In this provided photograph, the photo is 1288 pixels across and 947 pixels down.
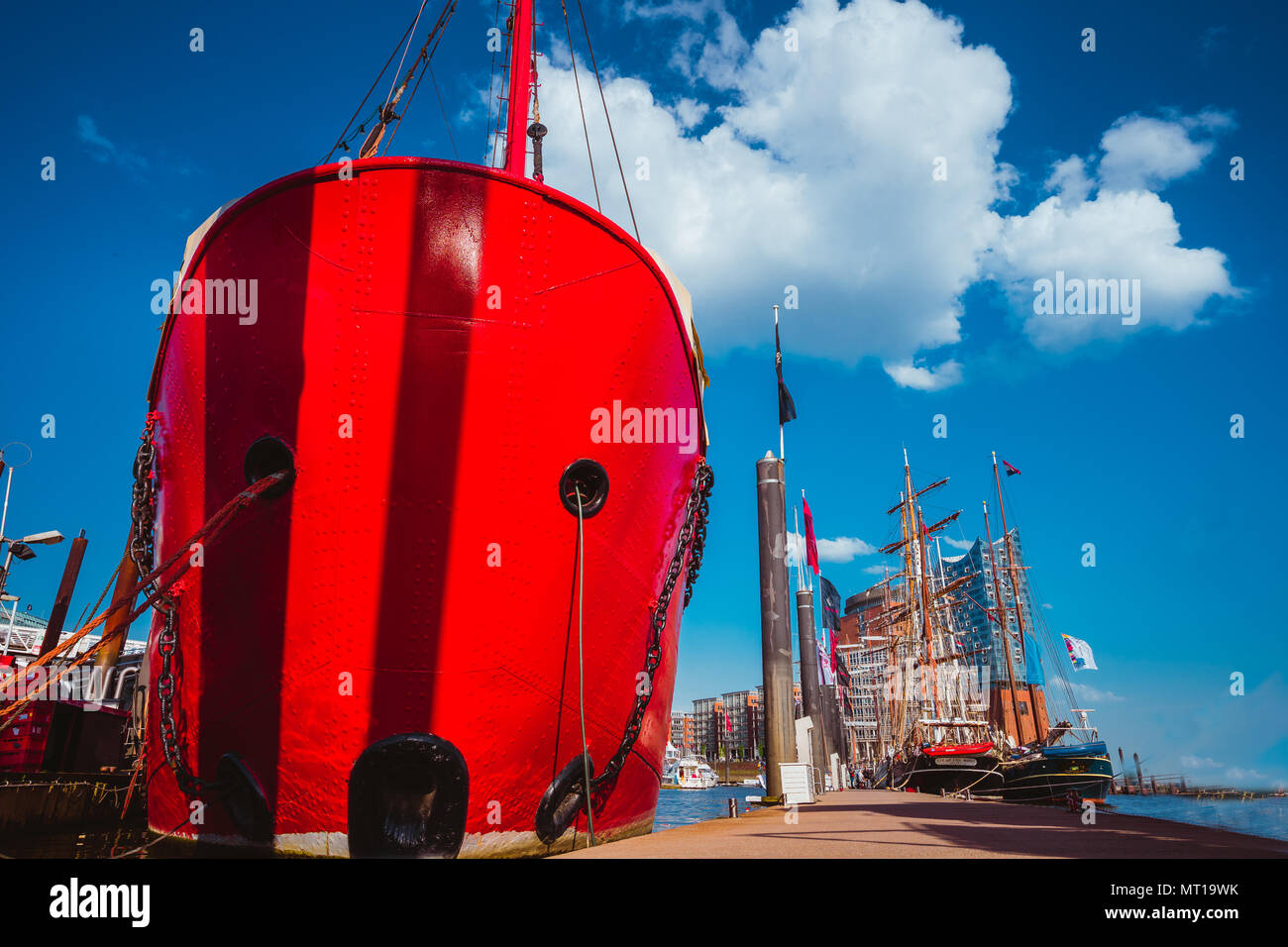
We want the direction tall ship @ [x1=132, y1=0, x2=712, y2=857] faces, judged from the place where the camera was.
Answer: facing the viewer

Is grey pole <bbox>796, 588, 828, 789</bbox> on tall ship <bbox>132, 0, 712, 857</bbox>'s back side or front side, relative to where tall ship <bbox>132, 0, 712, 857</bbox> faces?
on the back side

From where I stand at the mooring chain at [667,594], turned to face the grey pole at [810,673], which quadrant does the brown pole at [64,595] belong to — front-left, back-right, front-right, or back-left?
front-left

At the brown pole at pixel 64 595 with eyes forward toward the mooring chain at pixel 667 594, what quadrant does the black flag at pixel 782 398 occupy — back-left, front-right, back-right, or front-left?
front-left
